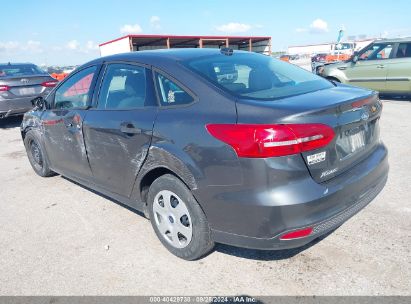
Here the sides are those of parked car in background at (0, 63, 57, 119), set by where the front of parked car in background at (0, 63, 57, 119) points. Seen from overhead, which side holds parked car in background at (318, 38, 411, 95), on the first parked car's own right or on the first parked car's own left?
on the first parked car's own right

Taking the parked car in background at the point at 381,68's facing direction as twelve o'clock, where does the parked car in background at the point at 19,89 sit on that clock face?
the parked car in background at the point at 19,89 is roughly at 11 o'clock from the parked car in background at the point at 381,68.

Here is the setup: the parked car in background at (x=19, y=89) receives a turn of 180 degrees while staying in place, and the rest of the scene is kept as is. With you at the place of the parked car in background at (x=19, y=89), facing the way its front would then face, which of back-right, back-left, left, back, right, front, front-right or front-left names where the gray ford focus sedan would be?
front

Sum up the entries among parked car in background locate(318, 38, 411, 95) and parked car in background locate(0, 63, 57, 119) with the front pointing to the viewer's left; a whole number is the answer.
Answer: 1

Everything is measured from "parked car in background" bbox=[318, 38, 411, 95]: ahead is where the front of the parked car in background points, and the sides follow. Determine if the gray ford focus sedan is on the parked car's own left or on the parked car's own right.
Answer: on the parked car's own left

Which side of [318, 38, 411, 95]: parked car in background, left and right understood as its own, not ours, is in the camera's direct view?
left

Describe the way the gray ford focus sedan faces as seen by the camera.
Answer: facing away from the viewer and to the left of the viewer

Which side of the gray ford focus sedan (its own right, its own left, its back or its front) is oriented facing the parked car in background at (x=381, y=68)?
right

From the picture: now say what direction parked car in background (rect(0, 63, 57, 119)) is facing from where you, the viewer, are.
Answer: facing away from the viewer
